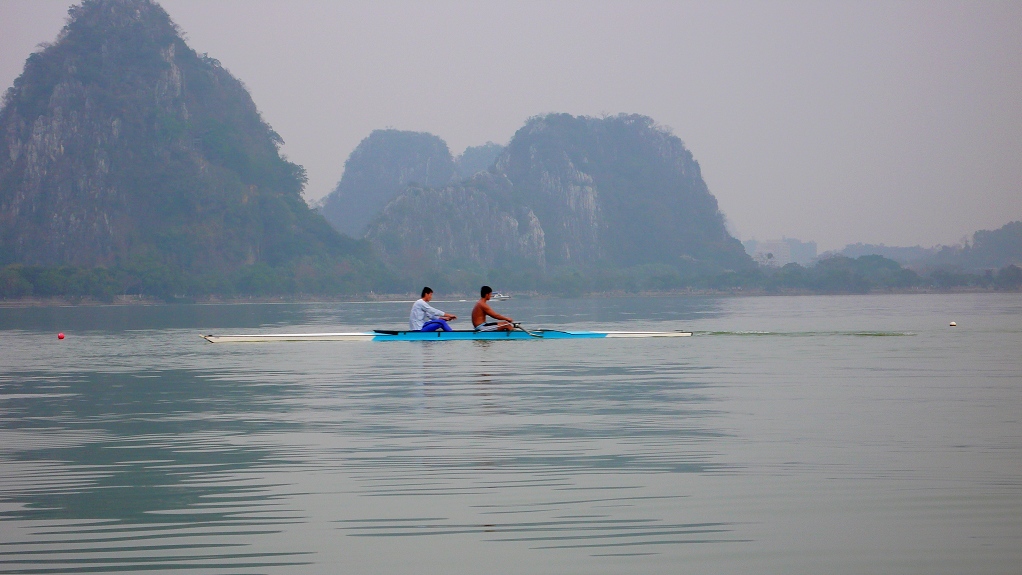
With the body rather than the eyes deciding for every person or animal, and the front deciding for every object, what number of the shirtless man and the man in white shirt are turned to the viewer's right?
2

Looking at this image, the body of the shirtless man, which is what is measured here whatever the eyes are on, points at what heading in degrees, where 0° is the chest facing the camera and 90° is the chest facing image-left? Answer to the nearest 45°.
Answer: approximately 270°

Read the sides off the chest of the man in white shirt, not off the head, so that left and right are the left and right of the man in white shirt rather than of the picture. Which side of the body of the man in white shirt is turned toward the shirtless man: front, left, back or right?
front

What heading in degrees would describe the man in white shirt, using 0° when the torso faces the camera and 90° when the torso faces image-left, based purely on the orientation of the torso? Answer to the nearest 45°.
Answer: approximately 270°

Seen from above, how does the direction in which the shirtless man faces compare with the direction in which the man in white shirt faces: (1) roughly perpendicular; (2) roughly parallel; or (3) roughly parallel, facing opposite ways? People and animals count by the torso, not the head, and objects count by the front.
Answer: roughly parallel

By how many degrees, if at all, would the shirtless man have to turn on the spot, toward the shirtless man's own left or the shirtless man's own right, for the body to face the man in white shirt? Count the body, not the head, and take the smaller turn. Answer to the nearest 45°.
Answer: approximately 180°
